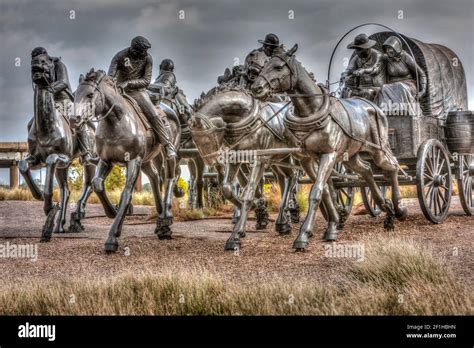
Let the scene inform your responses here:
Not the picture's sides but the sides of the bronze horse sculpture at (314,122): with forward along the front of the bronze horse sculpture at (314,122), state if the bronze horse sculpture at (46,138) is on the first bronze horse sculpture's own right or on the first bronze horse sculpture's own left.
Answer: on the first bronze horse sculpture's own right

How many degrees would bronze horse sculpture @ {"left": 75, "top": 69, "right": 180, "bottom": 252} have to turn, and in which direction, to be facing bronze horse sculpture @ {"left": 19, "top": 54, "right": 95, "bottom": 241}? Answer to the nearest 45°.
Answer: approximately 90° to its right

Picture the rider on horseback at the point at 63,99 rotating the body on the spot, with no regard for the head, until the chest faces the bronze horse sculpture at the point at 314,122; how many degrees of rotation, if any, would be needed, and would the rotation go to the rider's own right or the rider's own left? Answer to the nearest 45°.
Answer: approximately 90° to the rider's own left

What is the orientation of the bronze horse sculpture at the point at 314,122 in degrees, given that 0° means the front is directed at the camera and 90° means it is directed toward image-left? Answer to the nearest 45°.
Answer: approximately 45°

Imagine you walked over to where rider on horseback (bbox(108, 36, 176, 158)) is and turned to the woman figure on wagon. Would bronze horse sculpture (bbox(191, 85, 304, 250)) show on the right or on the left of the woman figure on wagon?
right

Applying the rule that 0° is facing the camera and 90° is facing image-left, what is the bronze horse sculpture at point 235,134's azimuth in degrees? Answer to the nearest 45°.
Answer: approximately 45°

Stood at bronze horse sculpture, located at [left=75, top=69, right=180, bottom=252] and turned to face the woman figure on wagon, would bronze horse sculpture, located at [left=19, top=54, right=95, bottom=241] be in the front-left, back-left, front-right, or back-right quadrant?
back-left

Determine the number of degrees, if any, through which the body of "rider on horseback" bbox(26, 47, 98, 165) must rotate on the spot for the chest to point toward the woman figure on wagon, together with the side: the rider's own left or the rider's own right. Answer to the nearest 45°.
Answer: approximately 135° to the rider's own left

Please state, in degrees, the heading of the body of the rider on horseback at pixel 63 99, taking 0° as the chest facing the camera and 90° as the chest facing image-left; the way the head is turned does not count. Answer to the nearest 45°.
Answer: approximately 45°

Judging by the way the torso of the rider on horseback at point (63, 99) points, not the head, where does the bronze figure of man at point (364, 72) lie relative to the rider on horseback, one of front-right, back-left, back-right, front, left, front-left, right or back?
back-left

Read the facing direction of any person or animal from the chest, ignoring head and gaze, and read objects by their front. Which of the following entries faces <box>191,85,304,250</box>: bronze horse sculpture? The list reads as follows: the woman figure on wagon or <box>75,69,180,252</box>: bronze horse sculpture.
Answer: the woman figure on wagon

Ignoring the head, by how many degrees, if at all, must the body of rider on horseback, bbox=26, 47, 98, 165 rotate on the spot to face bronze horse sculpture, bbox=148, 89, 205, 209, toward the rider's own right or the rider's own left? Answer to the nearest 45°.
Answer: approximately 180°
